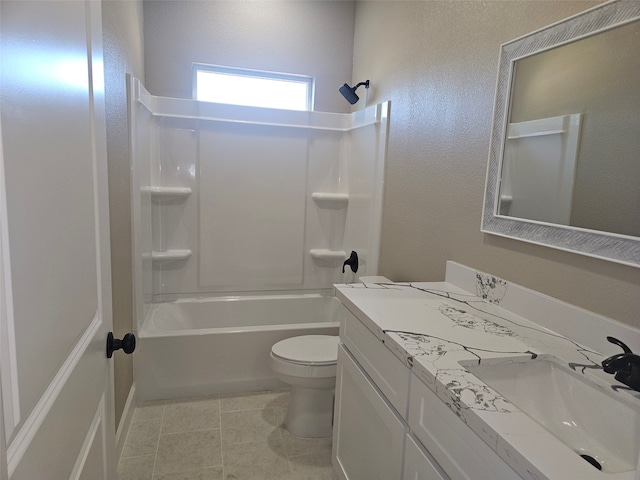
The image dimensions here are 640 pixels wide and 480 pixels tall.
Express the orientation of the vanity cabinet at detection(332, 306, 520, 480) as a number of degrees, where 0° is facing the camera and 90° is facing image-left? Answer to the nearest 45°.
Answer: approximately 45°

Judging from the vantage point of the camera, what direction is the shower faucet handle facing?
facing to the left of the viewer

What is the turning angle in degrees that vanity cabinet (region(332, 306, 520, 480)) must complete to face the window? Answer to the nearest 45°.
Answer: approximately 90° to its right

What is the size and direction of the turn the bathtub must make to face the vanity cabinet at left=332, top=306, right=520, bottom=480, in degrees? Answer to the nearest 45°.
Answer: approximately 45° to its left

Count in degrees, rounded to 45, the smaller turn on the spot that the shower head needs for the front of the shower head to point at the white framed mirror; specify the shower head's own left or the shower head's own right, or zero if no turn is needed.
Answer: approximately 135° to the shower head's own left

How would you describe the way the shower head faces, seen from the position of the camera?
facing to the left of the viewer
